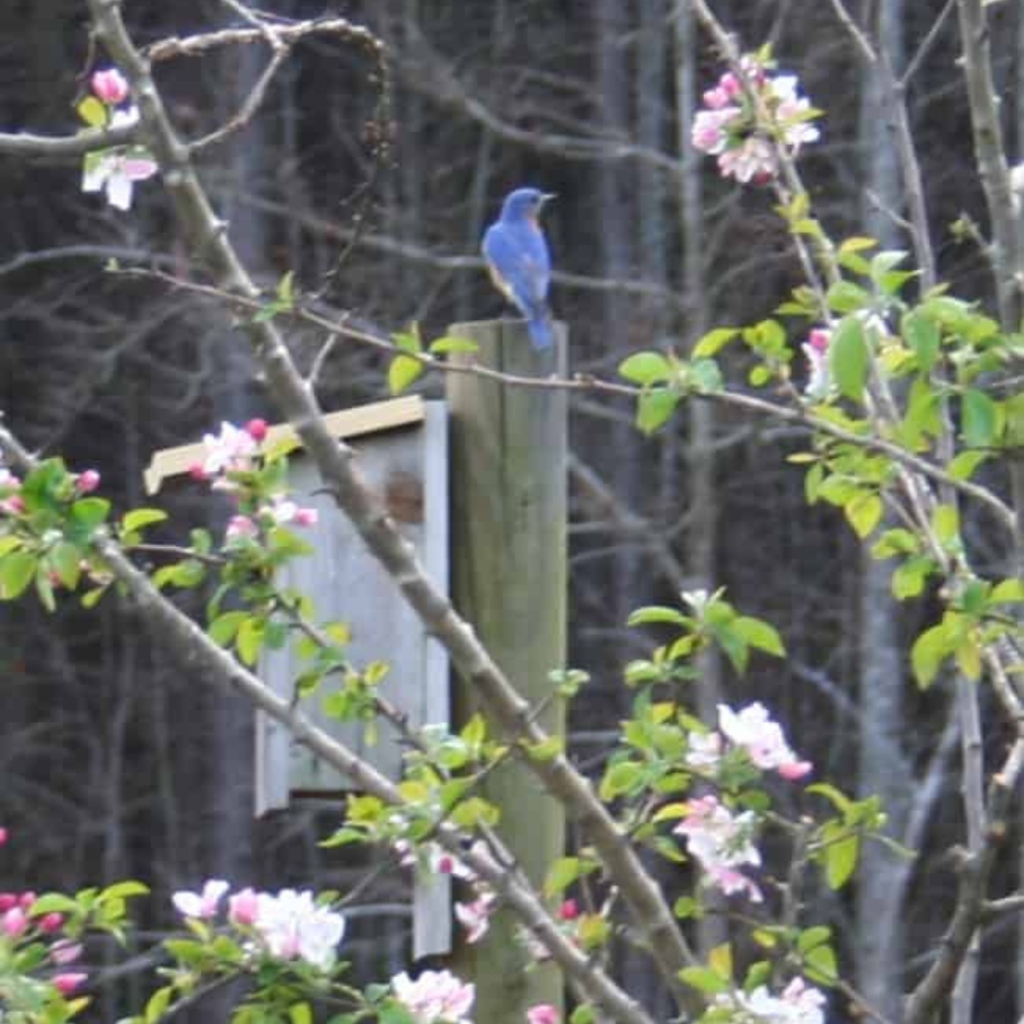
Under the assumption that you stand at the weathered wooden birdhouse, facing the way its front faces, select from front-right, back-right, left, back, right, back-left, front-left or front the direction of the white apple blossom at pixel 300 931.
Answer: left

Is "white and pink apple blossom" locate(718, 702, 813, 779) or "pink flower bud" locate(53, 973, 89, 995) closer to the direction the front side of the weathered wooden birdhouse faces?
the pink flower bud

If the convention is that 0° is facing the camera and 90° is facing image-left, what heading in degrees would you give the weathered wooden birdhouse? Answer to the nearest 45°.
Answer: approximately 90°

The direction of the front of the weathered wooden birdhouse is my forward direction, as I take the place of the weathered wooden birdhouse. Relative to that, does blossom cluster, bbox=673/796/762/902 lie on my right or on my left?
on my left

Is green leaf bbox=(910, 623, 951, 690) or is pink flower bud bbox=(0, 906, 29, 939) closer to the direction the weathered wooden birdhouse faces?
the pink flower bud

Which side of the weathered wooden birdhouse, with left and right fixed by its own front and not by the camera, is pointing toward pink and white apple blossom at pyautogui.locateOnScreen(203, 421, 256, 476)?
left
